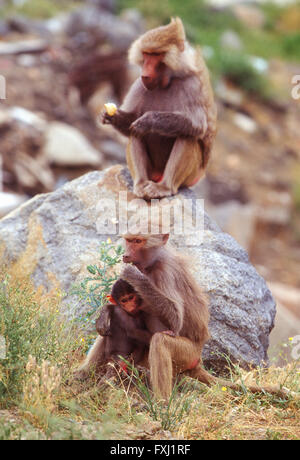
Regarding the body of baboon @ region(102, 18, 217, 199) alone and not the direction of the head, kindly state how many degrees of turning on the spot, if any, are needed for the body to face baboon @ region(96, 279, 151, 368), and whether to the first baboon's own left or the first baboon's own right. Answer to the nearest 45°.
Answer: approximately 45° to the first baboon's own left

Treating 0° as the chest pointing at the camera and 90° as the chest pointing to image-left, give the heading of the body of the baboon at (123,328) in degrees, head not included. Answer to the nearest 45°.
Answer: approximately 315°

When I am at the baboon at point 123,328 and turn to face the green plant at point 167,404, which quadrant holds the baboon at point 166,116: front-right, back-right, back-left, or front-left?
back-left

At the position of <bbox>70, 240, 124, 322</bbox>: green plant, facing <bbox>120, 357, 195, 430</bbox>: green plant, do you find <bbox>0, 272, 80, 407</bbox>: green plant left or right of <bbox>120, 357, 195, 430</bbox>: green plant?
right

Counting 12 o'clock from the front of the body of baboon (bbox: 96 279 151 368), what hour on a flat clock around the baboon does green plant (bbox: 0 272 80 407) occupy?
The green plant is roughly at 4 o'clock from the baboon.

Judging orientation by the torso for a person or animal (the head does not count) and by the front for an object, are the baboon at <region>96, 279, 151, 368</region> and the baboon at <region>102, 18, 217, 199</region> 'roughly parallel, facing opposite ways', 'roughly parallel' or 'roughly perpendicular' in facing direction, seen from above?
roughly perpendicular

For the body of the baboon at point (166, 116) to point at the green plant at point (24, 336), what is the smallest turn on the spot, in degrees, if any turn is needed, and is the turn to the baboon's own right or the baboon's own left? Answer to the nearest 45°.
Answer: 0° — it already faces it

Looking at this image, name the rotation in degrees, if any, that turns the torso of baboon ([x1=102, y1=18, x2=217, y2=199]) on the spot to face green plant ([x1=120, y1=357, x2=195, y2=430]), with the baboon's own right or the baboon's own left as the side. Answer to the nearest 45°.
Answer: approximately 45° to the baboon's own left
